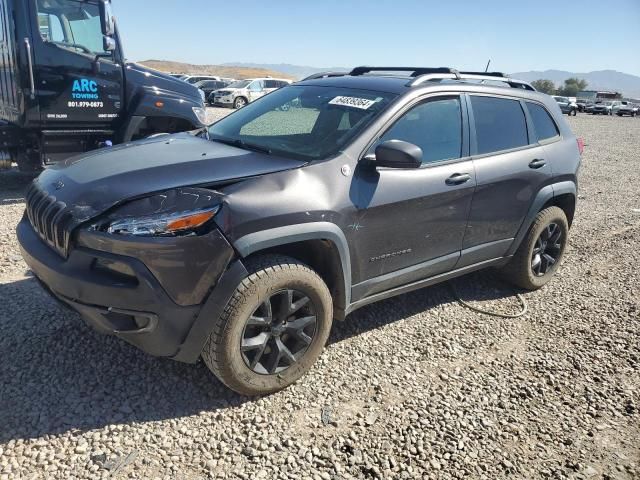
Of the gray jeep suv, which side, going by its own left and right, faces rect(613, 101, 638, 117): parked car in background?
back

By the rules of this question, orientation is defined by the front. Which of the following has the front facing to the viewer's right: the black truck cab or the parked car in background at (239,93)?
the black truck cab

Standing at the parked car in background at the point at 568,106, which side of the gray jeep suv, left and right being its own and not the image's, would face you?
back

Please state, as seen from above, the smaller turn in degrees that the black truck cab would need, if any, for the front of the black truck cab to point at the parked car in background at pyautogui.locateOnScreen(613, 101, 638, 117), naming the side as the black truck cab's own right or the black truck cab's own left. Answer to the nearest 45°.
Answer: approximately 45° to the black truck cab's own left

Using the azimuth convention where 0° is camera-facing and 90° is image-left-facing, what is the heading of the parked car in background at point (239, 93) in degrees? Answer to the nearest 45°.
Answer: approximately 45°

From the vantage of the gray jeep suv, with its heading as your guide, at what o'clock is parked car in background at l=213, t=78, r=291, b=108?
The parked car in background is roughly at 4 o'clock from the gray jeep suv.

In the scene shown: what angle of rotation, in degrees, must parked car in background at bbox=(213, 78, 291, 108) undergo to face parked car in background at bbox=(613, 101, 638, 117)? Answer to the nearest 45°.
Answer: approximately 180°

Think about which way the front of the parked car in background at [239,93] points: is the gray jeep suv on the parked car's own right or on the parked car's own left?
on the parked car's own left

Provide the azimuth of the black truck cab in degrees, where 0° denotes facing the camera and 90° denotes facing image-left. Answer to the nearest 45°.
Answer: approximately 270°

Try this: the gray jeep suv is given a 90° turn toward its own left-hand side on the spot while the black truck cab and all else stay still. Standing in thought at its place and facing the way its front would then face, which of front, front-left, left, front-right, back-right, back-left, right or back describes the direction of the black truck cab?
back

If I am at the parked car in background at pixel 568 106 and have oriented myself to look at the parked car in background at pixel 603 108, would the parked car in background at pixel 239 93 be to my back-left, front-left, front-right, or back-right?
back-left

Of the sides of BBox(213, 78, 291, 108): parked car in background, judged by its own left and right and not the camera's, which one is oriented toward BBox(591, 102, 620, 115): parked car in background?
back
